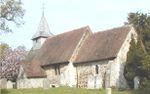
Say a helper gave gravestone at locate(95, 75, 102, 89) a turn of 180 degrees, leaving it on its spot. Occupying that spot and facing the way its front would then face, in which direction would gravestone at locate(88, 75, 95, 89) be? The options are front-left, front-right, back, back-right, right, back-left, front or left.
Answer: front-left

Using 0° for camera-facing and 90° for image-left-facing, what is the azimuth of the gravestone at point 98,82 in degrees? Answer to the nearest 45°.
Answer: approximately 0°

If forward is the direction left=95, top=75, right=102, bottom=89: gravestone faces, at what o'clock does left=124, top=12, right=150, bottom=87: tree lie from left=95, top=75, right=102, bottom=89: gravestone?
The tree is roughly at 10 o'clock from the gravestone.
